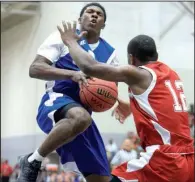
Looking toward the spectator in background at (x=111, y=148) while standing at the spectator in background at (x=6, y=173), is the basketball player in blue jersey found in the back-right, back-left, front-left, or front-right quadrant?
front-right

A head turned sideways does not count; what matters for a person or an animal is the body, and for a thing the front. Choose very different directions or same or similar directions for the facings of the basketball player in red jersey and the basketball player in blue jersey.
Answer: very different directions

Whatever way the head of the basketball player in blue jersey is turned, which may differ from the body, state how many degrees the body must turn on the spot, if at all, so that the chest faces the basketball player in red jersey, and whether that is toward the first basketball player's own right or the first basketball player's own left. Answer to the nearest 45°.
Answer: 0° — they already face them

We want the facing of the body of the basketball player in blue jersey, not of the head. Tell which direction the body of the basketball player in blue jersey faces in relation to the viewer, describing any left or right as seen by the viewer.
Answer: facing the viewer and to the right of the viewer

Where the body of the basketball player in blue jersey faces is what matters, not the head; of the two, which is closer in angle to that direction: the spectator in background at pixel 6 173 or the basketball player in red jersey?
the basketball player in red jersey

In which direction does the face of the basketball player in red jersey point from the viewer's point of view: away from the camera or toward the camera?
away from the camera

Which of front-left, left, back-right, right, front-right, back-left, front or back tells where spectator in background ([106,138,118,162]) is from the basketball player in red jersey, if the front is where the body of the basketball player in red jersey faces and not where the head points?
front-right

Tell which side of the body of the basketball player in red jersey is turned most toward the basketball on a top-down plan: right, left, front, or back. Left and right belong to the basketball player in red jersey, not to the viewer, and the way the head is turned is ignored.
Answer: front

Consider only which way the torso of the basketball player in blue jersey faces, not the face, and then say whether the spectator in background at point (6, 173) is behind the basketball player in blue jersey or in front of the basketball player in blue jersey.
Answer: behind

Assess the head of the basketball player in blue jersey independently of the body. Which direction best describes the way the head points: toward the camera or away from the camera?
toward the camera

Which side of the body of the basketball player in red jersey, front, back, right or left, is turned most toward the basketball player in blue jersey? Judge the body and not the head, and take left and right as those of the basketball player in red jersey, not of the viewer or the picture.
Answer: front

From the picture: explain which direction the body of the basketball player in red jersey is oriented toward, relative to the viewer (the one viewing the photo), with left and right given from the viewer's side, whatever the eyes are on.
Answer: facing away from the viewer and to the left of the viewer

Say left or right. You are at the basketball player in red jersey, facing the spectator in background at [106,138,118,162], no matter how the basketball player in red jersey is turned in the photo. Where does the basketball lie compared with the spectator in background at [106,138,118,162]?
left
